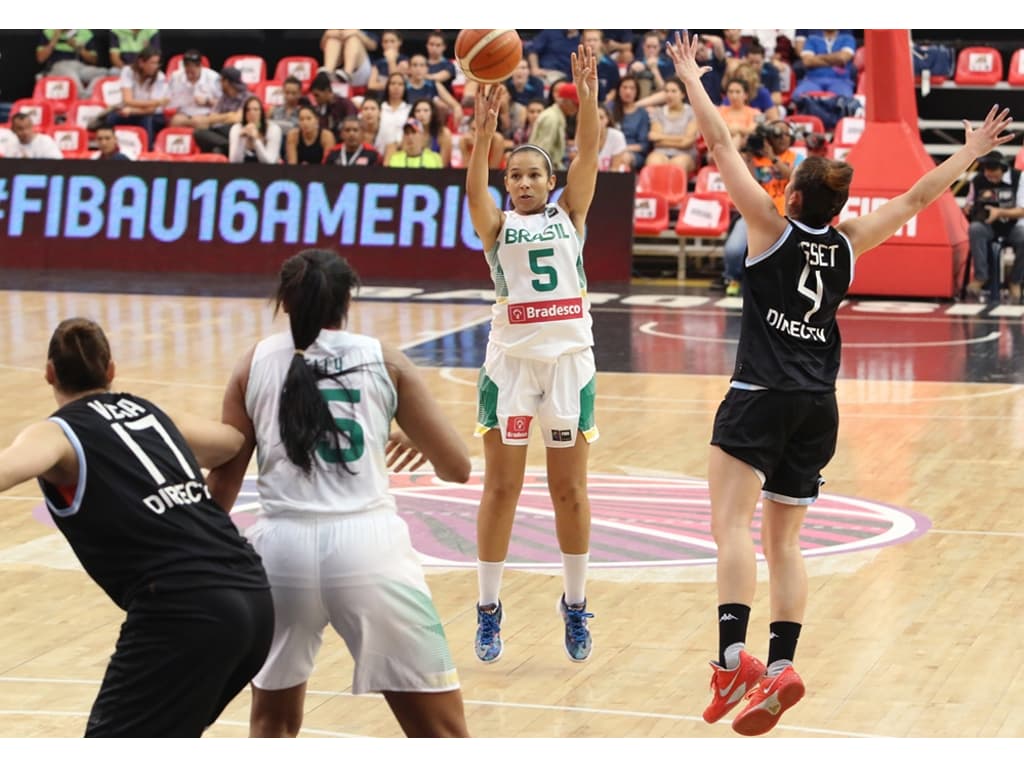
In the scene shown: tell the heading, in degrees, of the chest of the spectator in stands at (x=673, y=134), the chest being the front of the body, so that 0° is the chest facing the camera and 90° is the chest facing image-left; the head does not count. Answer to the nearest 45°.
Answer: approximately 0°

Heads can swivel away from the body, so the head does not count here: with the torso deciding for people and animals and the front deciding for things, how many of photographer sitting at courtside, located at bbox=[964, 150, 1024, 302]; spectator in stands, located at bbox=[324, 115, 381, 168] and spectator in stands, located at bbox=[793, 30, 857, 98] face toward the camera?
3

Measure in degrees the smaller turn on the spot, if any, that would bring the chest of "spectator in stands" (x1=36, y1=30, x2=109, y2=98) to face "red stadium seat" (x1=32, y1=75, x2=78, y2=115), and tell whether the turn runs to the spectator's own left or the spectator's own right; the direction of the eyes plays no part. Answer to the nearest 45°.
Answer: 0° — they already face it

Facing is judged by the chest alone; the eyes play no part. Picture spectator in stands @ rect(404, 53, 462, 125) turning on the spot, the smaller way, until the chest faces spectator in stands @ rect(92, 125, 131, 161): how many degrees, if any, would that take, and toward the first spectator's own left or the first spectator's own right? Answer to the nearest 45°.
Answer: approximately 90° to the first spectator's own right

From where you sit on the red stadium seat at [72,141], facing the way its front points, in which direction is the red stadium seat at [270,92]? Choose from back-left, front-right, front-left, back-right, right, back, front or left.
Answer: left

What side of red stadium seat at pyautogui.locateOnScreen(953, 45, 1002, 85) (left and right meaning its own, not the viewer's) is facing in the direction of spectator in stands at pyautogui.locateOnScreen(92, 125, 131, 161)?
right
